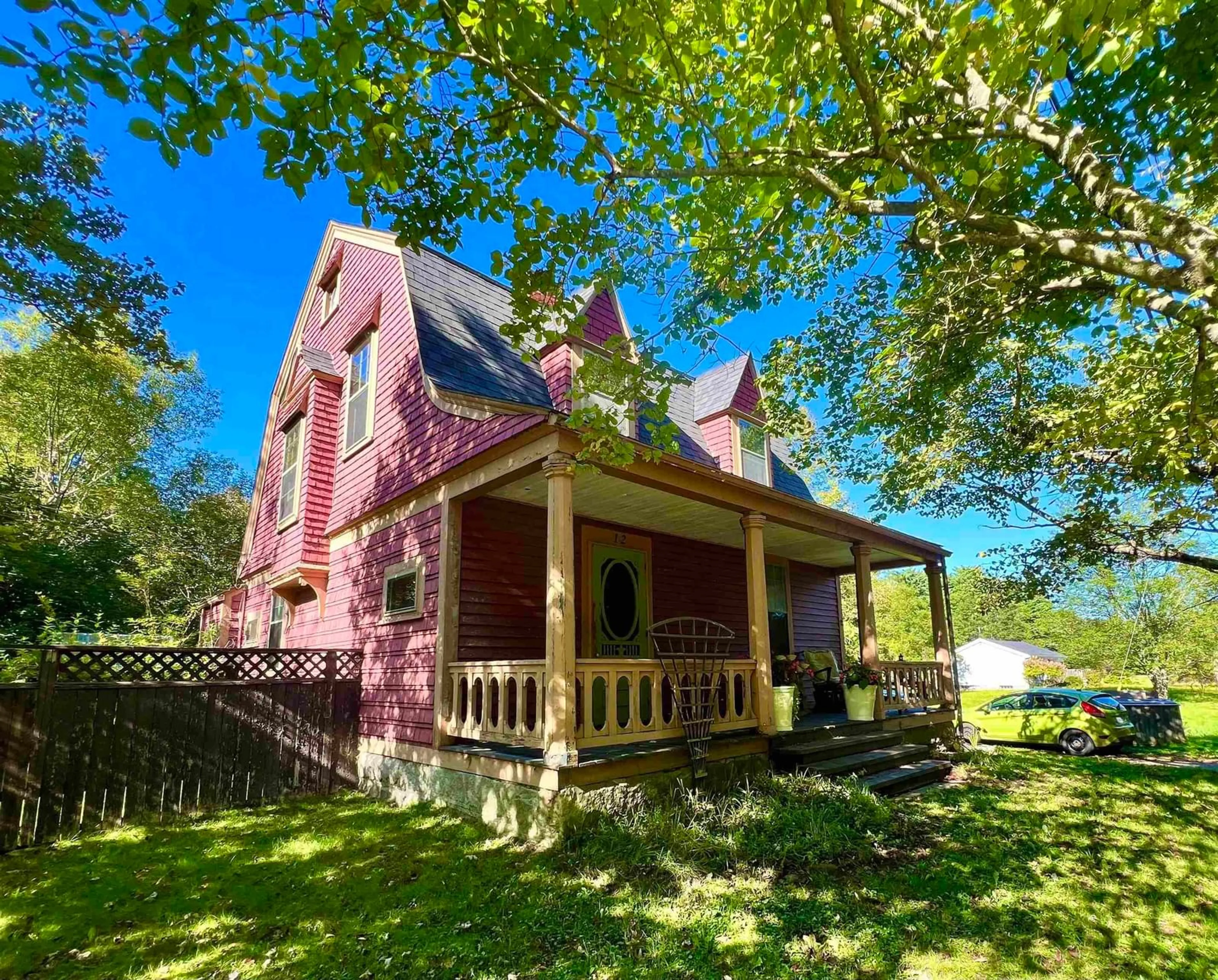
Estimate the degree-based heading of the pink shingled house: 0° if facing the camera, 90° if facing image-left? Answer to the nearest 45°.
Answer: approximately 315°

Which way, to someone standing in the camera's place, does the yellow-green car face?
facing away from the viewer and to the left of the viewer

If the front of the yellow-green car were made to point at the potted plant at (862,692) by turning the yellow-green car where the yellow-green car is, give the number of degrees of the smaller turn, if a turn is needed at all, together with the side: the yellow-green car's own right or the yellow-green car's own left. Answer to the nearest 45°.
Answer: approximately 90° to the yellow-green car's own left

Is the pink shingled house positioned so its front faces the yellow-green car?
no
